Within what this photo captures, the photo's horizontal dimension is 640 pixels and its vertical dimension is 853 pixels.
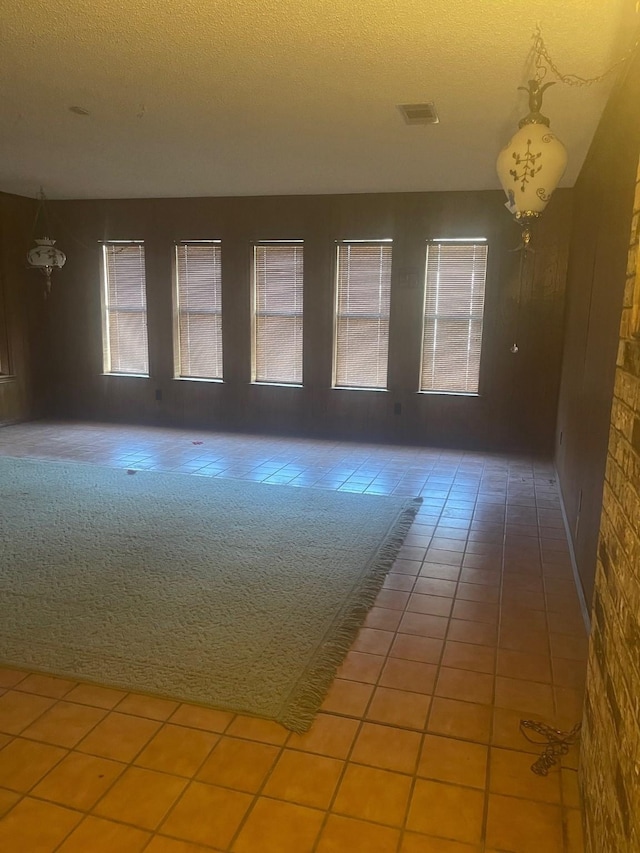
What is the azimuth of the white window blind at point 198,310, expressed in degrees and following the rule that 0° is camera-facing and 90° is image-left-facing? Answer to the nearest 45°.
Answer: approximately 0°

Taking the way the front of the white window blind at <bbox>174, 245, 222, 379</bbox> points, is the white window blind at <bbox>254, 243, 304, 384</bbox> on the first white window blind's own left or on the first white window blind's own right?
on the first white window blind's own left

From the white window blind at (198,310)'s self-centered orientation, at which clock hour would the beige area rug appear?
The beige area rug is roughly at 12 o'clock from the white window blind.

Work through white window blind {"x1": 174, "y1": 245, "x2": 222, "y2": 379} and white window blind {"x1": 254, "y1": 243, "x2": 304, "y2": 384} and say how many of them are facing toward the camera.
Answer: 2

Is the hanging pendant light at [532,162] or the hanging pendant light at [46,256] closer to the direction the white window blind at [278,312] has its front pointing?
the hanging pendant light at [532,162]

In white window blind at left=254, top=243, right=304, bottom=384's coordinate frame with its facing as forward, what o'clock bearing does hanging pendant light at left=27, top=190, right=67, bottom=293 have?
The hanging pendant light is roughly at 3 o'clock from the white window blind.

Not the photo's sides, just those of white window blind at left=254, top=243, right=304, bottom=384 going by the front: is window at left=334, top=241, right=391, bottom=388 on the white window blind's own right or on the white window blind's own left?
on the white window blind's own left

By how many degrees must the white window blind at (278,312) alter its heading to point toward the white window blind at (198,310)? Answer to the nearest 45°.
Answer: approximately 90° to its right

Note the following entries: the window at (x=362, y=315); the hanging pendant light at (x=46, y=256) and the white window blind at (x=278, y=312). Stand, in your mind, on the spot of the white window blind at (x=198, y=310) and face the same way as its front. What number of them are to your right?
1

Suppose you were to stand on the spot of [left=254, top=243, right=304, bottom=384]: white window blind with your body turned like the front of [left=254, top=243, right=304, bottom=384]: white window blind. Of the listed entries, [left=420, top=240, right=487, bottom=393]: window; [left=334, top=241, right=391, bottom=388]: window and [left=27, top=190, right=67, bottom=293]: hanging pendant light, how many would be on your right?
1

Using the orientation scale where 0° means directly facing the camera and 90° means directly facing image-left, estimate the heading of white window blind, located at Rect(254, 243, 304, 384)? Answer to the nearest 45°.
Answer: approximately 0°

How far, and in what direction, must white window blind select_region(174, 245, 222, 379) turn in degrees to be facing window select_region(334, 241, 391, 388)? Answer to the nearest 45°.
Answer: approximately 45° to its left

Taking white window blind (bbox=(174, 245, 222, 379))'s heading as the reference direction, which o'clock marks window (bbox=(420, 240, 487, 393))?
The window is roughly at 10 o'clock from the white window blind.

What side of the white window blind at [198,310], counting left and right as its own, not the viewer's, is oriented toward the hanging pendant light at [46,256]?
right
